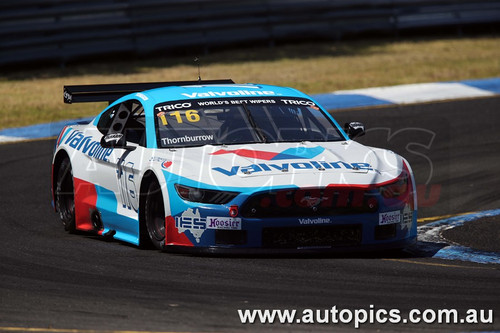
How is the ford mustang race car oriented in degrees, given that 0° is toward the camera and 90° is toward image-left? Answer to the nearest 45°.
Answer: approximately 315°

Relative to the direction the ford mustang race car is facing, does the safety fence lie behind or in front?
behind
